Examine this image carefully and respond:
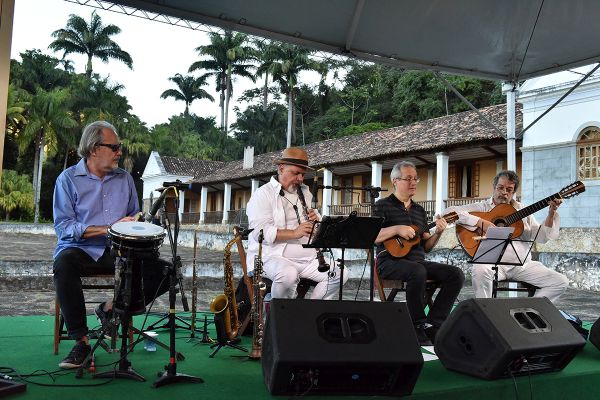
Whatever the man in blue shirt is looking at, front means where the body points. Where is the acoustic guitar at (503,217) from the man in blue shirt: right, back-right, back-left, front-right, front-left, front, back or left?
front-left

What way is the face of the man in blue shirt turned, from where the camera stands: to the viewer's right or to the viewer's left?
to the viewer's right

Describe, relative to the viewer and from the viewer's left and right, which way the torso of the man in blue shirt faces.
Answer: facing the viewer and to the right of the viewer

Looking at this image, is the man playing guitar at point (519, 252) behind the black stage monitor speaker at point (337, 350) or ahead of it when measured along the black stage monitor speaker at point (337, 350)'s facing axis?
ahead

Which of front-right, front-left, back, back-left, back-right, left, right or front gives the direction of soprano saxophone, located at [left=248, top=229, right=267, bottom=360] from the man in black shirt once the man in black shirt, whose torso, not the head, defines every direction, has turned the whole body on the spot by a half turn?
left

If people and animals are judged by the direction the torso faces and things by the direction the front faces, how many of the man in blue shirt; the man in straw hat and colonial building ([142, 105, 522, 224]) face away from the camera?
0

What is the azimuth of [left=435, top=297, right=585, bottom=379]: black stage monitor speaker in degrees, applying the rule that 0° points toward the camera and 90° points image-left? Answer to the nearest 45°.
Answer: approximately 135°

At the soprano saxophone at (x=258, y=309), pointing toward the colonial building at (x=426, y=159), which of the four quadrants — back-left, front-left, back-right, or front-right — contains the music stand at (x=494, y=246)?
front-right

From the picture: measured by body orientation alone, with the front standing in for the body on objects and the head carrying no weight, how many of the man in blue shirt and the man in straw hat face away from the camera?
0

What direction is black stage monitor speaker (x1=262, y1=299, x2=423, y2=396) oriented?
away from the camera

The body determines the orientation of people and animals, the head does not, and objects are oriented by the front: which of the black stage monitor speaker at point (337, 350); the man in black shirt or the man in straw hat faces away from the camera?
the black stage monitor speaker

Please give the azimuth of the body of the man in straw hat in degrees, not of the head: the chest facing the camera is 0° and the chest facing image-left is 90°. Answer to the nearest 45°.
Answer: approximately 315°

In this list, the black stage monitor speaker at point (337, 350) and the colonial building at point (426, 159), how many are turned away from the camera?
1

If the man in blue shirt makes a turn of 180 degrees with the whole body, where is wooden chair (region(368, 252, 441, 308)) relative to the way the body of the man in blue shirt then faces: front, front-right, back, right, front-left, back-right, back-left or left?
back-right

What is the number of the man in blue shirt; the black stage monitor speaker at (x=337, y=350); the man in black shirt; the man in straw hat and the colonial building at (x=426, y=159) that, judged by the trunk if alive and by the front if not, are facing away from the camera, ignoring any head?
1
